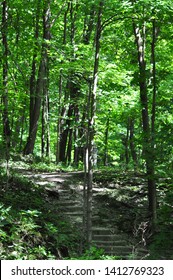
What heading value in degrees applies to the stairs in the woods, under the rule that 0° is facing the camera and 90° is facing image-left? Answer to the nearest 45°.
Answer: approximately 315°
